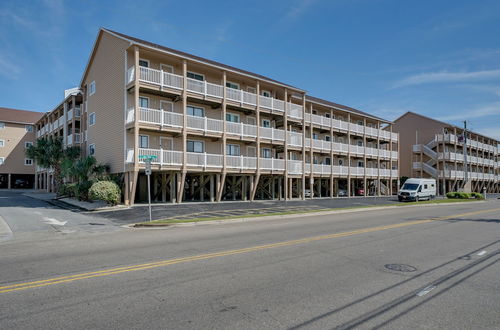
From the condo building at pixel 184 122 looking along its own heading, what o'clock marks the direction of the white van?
The white van is roughly at 10 o'clock from the condo building.

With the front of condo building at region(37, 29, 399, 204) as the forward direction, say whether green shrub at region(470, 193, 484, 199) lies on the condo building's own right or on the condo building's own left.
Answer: on the condo building's own left

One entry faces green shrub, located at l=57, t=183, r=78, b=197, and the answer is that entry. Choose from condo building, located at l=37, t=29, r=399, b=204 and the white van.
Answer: the white van

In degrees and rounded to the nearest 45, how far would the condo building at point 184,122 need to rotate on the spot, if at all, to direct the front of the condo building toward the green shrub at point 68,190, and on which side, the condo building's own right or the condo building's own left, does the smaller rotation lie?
approximately 135° to the condo building's own right

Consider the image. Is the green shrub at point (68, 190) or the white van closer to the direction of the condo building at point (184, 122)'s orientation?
the white van

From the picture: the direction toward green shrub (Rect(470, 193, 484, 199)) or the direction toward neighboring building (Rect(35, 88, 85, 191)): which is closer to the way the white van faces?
the neighboring building

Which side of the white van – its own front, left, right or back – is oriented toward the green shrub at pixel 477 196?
back

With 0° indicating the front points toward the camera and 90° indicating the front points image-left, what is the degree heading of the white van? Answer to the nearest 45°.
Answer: approximately 45°

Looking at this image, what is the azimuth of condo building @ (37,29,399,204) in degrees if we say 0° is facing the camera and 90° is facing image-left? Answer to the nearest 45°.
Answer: approximately 315°
